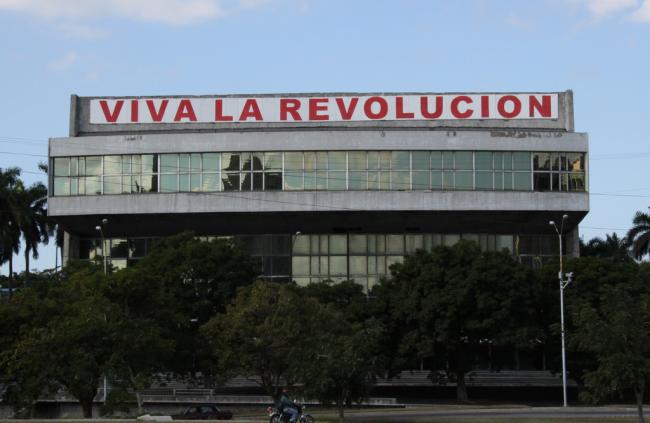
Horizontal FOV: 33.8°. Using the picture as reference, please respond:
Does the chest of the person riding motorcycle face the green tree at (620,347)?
yes

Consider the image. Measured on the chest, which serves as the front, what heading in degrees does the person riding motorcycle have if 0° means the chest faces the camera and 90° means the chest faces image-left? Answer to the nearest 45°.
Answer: approximately 270°
